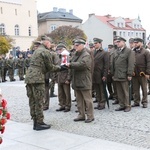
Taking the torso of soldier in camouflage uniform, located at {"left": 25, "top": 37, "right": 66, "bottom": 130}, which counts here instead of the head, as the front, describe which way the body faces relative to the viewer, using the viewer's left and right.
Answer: facing to the right of the viewer
